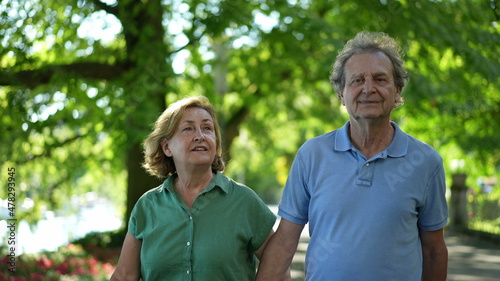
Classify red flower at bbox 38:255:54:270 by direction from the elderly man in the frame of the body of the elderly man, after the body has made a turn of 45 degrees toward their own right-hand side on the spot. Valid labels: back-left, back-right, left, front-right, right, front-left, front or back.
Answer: right

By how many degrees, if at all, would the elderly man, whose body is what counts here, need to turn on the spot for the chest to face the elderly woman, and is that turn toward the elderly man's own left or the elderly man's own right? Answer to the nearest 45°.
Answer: approximately 90° to the elderly man's own right

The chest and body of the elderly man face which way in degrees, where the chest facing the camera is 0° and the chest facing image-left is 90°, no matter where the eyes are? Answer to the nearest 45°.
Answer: approximately 0°

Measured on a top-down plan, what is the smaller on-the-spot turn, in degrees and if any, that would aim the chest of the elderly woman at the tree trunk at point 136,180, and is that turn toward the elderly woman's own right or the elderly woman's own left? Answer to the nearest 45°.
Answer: approximately 180°

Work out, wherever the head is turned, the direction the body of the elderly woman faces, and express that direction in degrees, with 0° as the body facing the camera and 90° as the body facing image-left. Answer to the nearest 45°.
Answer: approximately 0°

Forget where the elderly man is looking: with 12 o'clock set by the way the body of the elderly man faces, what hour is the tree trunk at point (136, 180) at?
The tree trunk is roughly at 5 o'clock from the elderly man.

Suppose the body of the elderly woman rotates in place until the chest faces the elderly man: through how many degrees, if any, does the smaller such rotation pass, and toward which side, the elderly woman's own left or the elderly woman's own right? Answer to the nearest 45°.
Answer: approximately 45° to the elderly woman's own left

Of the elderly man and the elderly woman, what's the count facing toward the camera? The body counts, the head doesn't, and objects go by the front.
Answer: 2

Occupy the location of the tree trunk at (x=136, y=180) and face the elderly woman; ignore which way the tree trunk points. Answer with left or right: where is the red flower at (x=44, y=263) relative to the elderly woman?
right

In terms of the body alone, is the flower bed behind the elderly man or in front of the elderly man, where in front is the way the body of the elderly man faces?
behind

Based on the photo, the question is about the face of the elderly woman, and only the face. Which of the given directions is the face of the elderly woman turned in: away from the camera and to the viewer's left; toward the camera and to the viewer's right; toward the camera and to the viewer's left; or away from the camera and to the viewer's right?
toward the camera and to the viewer's right
